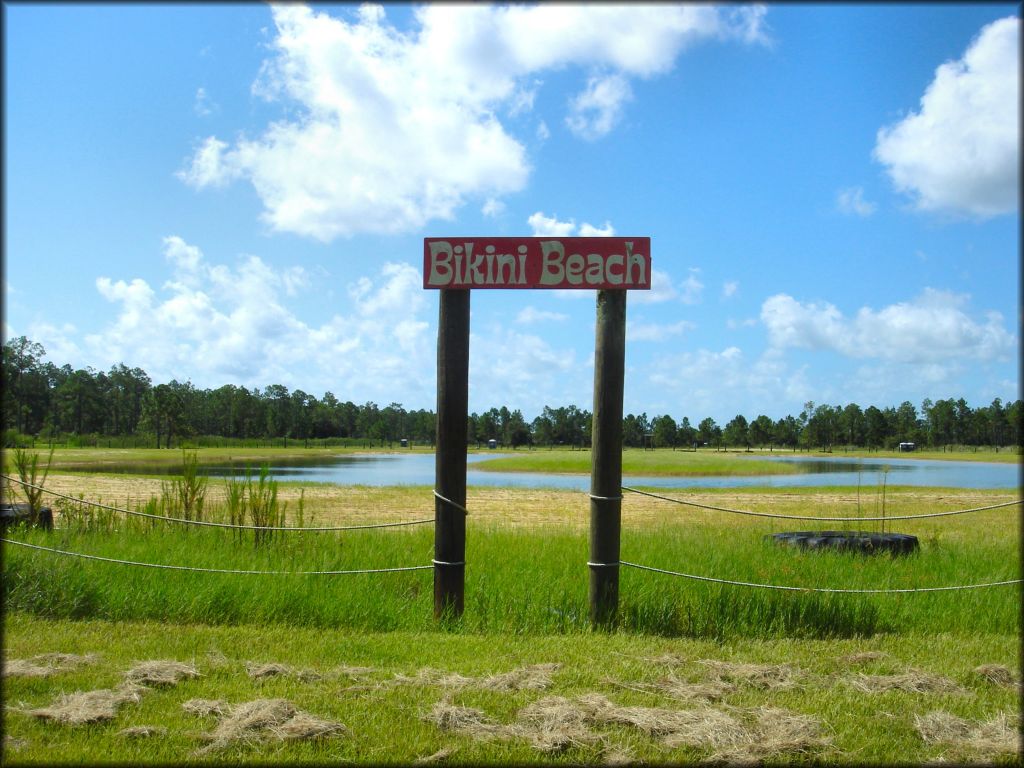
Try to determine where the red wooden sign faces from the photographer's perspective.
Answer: facing the viewer

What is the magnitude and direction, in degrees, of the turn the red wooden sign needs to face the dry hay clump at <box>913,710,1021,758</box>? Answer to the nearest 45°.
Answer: approximately 45° to its left

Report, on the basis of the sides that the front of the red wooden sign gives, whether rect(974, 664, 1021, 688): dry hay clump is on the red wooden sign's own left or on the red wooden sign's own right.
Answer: on the red wooden sign's own left

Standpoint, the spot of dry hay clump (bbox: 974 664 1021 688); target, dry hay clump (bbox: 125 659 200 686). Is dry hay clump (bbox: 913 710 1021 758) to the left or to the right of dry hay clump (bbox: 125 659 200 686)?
left

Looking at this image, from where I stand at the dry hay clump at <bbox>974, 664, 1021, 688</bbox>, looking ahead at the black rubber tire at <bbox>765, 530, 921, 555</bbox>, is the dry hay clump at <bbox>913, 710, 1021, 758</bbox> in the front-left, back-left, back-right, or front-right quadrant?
back-left

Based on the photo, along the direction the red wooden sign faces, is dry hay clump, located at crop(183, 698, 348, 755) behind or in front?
in front

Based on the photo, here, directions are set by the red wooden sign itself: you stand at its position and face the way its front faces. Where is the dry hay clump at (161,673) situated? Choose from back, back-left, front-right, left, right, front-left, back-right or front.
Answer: front-right

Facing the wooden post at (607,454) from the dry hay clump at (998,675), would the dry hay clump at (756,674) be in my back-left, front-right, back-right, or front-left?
front-left

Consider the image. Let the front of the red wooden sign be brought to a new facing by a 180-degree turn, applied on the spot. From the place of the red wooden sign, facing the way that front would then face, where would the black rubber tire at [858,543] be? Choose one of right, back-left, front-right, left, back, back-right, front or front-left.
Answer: front-right
